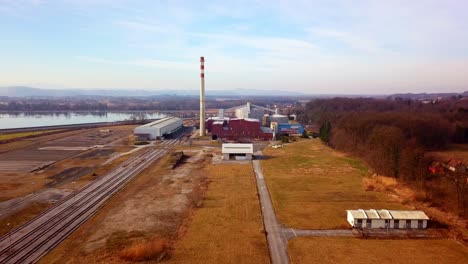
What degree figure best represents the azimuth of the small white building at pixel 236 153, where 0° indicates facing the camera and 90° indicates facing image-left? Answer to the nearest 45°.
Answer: approximately 0°

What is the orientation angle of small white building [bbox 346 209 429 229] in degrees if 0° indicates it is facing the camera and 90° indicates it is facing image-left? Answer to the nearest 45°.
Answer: approximately 0°

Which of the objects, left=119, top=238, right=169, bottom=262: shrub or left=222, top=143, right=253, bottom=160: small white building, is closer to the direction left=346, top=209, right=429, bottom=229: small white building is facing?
the shrub

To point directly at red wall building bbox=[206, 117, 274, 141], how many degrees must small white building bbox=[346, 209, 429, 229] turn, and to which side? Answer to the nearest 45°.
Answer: approximately 135° to its right

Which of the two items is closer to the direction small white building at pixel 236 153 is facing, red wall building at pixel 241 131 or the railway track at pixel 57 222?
the railway track

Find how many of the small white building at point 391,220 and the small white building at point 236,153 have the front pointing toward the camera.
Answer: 2

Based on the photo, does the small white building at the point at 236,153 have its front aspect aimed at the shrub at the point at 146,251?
yes
